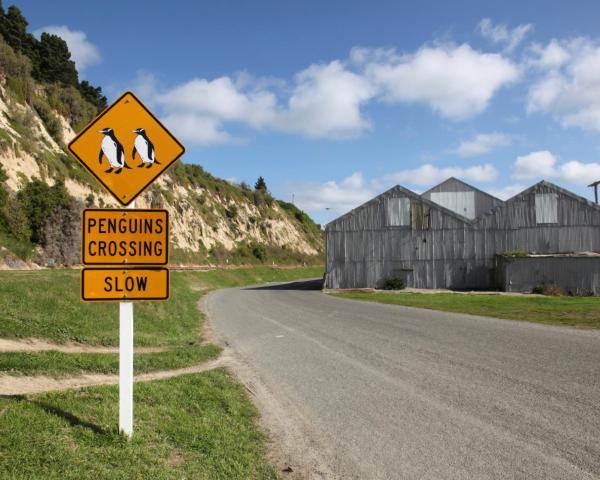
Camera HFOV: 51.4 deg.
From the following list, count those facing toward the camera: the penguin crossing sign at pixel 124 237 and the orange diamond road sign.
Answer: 2

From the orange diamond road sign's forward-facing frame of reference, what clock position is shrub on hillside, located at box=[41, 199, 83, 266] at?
The shrub on hillside is roughly at 6 o'clock from the orange diamond road sign.

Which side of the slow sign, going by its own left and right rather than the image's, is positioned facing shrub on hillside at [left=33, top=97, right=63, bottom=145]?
back

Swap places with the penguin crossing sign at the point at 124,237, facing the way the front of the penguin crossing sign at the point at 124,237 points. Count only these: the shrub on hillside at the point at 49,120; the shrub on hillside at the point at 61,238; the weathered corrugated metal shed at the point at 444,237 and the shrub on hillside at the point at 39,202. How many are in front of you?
0

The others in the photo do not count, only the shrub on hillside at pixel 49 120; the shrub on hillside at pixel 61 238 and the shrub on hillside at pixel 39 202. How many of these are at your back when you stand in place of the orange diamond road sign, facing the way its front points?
3

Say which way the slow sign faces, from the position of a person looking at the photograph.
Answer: facing the viewer

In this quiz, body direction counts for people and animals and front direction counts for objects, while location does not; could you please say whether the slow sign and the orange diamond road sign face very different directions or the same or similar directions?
same or similar directions

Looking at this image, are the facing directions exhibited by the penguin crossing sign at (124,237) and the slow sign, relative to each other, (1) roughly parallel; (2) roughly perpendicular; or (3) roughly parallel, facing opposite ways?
roughly parallel

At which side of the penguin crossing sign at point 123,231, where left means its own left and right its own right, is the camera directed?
front

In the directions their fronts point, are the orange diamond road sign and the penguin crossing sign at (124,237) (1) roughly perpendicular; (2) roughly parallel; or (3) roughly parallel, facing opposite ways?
roughly parallel

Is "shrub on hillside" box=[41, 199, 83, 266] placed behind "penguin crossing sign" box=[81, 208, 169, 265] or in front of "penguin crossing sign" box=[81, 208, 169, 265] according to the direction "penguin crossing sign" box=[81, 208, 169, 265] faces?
behind

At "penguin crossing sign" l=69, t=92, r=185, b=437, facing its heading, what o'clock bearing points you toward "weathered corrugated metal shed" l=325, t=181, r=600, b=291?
The weathered corrugated metal shed is roughly at 7 o'clock from the penguin crossing sign.

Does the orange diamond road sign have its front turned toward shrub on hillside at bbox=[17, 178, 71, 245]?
no

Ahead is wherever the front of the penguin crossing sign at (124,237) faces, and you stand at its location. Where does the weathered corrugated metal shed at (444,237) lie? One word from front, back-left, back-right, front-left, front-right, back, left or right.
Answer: back-left
